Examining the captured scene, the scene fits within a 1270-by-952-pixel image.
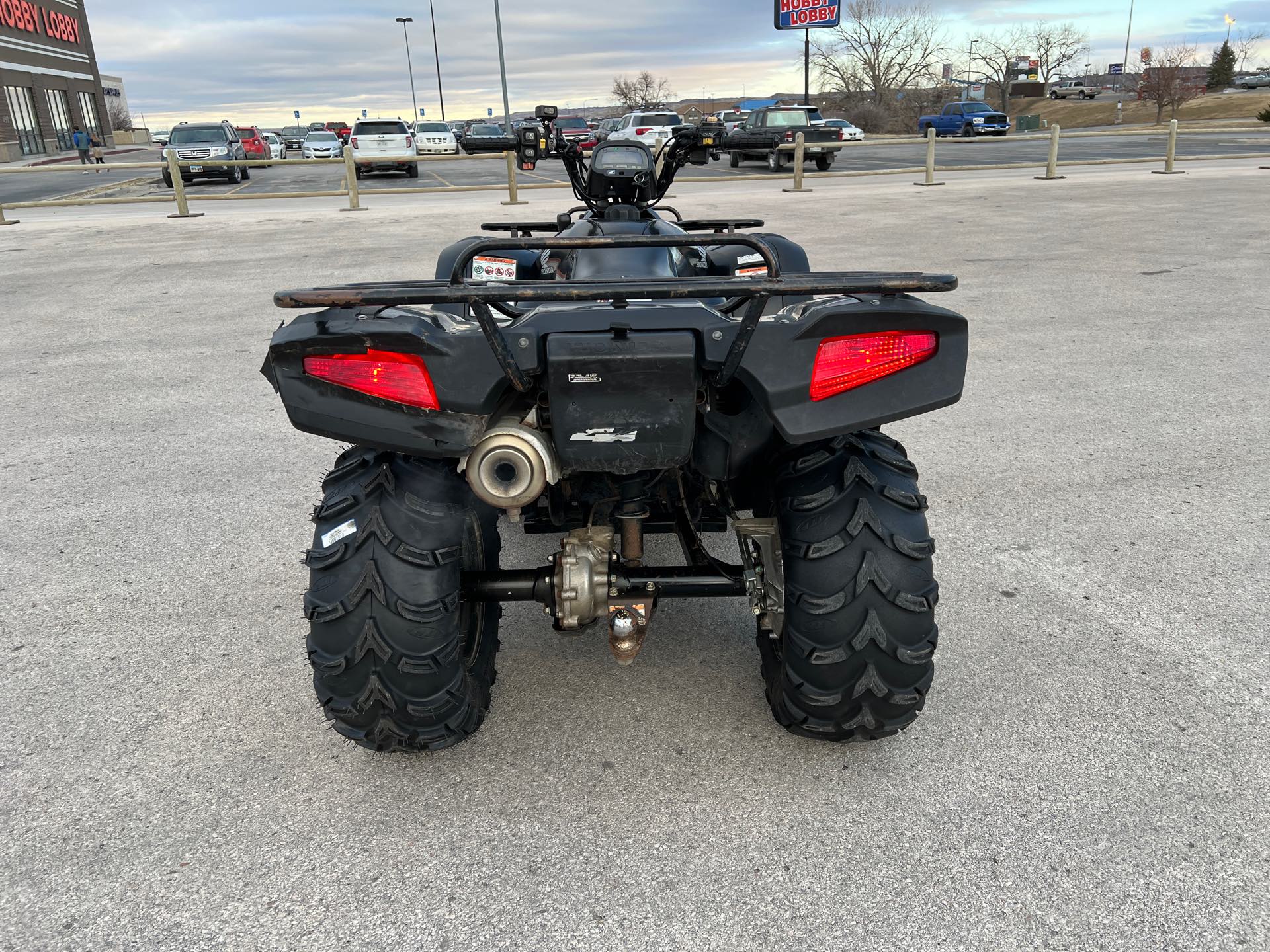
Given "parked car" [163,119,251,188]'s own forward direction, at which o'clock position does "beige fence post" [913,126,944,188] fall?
The beige fence post is roughly at 9 o'clock from the parked car.

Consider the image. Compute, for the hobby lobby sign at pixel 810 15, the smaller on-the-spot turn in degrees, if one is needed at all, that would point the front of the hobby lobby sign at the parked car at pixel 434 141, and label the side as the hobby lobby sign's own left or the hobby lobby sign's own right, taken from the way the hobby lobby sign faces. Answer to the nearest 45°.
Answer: approximately 45° to the hobby lobby sign's own right

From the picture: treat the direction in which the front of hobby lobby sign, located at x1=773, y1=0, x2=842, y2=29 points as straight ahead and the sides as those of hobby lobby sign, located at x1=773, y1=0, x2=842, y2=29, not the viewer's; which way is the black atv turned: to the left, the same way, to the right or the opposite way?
the opposite way

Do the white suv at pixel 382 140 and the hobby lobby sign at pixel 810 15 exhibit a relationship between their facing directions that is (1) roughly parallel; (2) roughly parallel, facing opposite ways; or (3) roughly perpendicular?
roughly parallel, facing opposite ways

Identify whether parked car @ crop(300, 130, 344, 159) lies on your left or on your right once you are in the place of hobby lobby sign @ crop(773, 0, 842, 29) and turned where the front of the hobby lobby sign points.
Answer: on your right

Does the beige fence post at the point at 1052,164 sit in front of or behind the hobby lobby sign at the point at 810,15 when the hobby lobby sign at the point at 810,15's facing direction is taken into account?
in front

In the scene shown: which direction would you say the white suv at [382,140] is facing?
away from the camera

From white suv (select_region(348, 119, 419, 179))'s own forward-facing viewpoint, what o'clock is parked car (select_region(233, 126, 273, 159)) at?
The parked car is roughly at 11 o'clock from the white suv.

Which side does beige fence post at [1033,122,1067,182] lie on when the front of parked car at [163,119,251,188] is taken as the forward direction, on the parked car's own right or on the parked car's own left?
on the parked car's own left

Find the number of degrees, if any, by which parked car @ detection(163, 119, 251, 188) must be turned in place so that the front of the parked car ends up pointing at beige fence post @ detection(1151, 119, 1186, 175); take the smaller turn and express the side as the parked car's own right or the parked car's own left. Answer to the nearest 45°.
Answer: approximately 90° to the parked car's own left

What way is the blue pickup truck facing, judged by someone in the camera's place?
facing the viewer and to the right of the viewer

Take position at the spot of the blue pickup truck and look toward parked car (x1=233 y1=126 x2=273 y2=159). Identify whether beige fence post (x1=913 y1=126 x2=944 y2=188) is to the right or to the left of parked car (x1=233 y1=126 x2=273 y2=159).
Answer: left

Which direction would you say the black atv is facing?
away from the camera

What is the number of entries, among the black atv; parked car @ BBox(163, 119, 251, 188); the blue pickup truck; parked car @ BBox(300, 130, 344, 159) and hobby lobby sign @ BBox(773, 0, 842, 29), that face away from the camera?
1

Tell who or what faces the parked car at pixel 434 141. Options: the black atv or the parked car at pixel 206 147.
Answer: the black atv

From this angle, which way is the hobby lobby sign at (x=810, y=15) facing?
toward the camera

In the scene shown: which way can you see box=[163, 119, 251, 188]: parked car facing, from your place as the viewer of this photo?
facing the viewer and to the left of the viewer

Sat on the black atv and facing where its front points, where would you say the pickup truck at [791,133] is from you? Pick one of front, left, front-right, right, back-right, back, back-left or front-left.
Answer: front

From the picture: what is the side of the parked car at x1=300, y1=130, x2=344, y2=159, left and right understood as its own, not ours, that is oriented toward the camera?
front

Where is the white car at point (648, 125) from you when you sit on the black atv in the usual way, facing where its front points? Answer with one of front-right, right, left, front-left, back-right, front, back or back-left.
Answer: front
